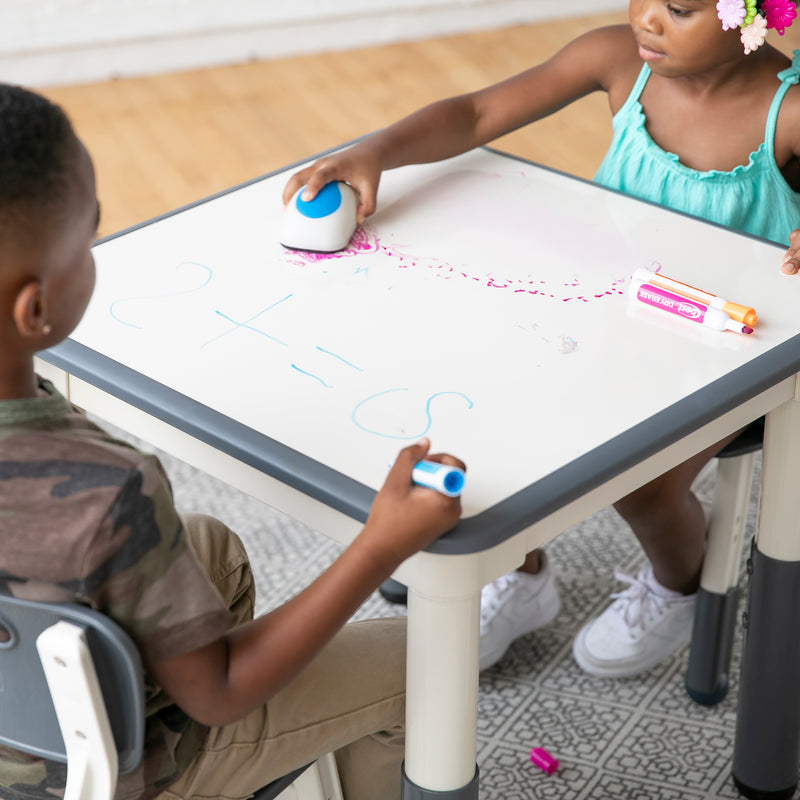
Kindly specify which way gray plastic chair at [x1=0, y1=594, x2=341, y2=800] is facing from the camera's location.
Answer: facing away from the viewer and to the right of the viewer

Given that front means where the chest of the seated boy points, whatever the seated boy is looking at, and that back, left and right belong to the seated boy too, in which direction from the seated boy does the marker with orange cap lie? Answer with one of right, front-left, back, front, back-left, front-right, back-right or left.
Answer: front

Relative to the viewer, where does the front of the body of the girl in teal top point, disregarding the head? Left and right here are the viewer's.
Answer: facing the viewer and to the left of the viewer

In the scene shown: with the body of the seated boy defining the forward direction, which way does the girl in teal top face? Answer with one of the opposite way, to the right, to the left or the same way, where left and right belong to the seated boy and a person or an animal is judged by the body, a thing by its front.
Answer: the opposite way

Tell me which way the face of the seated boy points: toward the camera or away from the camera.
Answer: away from the camera

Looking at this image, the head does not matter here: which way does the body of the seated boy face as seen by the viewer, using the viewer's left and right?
facing away from the viewer and to the right of the viewer

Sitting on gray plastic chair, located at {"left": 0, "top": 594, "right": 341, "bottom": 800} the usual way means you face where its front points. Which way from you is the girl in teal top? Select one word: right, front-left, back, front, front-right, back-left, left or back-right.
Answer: front

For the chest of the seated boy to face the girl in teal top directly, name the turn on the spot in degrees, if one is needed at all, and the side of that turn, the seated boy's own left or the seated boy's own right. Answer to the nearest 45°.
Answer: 0° — they already face them

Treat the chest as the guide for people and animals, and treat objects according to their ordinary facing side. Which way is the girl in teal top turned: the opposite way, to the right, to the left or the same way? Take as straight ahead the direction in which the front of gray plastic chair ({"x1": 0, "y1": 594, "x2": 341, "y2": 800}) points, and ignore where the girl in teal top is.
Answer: the opposite way

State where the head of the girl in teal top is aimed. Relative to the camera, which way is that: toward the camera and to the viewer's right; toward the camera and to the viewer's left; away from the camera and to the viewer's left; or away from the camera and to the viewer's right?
toward the camera and to the viewer's left

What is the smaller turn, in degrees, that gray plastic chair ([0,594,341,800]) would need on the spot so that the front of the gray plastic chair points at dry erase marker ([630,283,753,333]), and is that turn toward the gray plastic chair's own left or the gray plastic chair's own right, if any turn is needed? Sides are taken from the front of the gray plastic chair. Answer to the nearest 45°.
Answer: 0° — it already faces it
